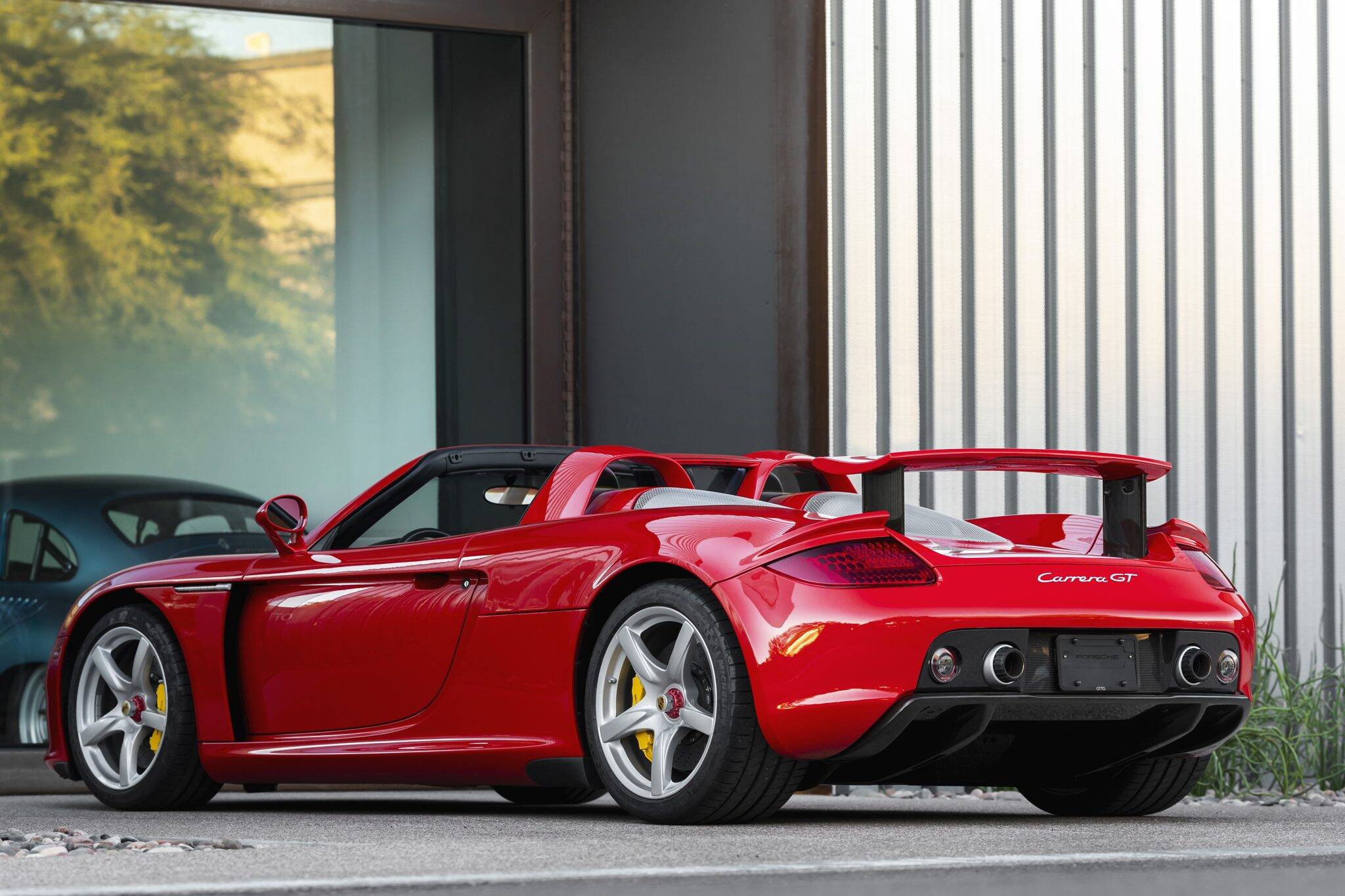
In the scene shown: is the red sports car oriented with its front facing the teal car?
yes

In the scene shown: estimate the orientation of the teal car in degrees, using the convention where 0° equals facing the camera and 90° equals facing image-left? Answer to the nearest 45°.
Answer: approximately 135°

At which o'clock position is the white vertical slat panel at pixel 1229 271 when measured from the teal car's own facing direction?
The white vertical slat panel is roughly at 5 o'clock from the teal car.

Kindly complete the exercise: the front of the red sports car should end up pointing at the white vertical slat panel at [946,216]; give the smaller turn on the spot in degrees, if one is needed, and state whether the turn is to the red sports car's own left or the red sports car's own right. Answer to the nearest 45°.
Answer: approximately 45° to the red sports car's own right

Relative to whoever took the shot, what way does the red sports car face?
facing away from the viewer and to the left of the viewer

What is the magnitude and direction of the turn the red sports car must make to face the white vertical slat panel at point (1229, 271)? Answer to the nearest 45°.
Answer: approximately 90° to its right

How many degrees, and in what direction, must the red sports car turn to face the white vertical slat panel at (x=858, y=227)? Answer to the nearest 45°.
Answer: approximately 45° to its right

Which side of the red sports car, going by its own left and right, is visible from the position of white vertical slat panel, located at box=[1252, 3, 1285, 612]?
right

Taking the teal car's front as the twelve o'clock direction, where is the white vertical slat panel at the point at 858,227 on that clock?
The white vertical slat panel is roughly at 5 o'clock from the teal car.

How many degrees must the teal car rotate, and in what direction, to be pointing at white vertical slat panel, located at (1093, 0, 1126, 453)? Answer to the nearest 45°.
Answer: approximately 135° to its right

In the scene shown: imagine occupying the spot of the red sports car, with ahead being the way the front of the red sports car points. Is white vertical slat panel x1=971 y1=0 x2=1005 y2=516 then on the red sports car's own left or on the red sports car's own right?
on the red sports car's own right

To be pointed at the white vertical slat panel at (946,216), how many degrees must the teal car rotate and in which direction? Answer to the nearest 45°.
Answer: approximately 135° to its right
